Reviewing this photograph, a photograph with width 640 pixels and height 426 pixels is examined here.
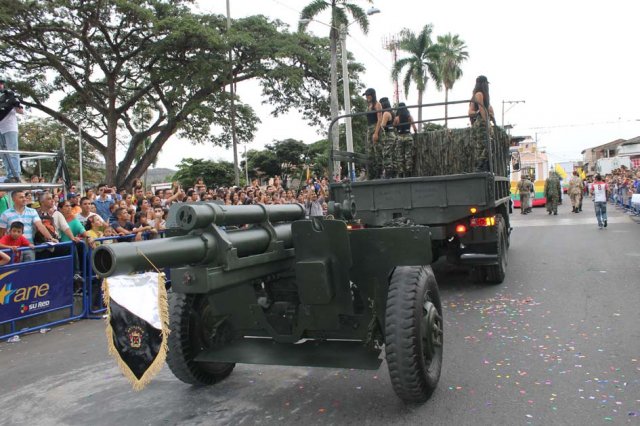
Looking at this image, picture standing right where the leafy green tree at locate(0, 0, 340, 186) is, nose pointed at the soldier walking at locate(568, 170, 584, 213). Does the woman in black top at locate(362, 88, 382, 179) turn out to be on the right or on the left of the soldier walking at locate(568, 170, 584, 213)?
right

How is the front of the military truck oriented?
away from the camera

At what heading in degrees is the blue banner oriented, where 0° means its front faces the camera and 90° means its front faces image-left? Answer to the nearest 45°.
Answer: approximately 315°

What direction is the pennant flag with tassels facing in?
toward the camera

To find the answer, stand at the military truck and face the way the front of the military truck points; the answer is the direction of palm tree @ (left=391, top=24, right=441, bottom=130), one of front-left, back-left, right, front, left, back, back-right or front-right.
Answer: front

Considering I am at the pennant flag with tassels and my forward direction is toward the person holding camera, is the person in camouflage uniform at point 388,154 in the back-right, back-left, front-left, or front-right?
front-right
